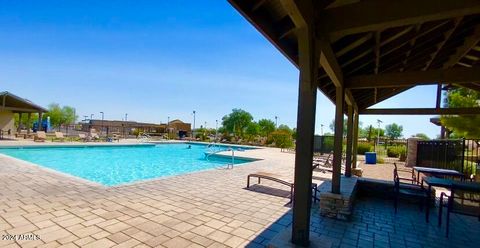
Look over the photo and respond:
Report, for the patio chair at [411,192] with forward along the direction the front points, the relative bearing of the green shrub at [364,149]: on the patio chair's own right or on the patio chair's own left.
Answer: on the patio chair's own left

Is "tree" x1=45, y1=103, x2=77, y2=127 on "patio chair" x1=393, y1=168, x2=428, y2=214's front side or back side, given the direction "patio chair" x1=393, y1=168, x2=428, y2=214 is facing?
on the back side

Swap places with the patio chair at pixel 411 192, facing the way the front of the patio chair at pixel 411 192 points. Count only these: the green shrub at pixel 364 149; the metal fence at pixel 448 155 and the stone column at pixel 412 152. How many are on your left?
3

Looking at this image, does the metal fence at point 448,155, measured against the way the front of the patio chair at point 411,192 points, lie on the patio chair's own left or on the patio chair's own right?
on the patio chair's own left

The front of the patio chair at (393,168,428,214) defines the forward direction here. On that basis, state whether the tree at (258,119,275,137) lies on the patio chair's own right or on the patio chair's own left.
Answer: on the patio chair's own left

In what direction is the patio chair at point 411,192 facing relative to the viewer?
to the viewer's right

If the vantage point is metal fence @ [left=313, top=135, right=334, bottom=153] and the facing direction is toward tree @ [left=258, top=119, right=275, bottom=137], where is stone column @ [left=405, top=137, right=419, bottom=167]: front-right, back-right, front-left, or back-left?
back-right

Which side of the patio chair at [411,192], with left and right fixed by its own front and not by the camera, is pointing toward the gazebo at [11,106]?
back

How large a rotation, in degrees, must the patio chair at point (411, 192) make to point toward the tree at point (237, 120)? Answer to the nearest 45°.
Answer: approximately 135° to its left

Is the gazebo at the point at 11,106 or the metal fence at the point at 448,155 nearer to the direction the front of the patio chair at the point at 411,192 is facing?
the metal fence
